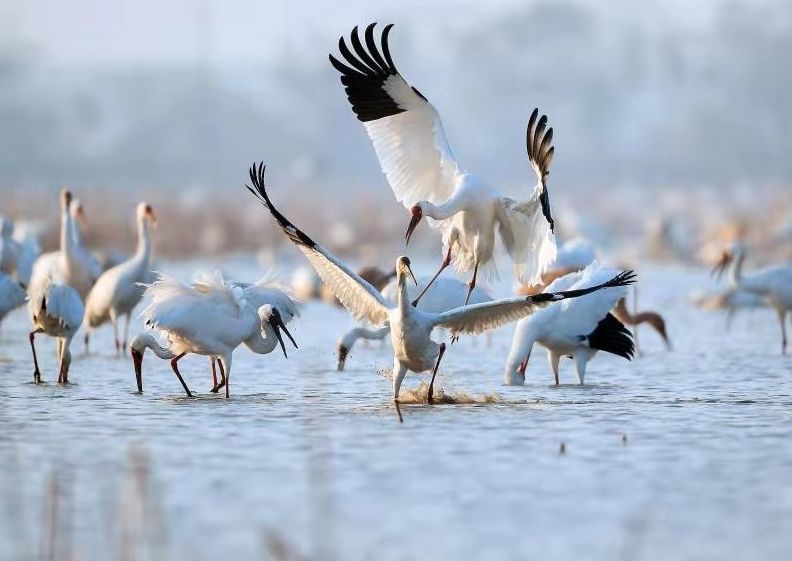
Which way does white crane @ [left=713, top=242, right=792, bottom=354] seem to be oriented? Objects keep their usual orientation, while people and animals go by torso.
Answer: to the viewer's left

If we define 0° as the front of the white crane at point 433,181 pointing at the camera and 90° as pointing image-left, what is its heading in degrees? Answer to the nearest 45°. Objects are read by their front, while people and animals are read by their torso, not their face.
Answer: approximately 45°

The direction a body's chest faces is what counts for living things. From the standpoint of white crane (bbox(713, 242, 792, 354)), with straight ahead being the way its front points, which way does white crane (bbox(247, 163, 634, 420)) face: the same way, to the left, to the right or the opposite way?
to the left

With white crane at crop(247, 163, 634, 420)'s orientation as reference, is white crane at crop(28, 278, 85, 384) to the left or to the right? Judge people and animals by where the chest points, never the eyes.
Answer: on its right

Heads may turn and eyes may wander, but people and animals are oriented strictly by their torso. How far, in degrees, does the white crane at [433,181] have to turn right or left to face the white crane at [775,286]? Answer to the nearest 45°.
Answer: approximately 180°

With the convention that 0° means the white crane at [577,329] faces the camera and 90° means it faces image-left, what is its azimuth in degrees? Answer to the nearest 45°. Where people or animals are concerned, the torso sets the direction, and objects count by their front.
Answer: approximately 90°
